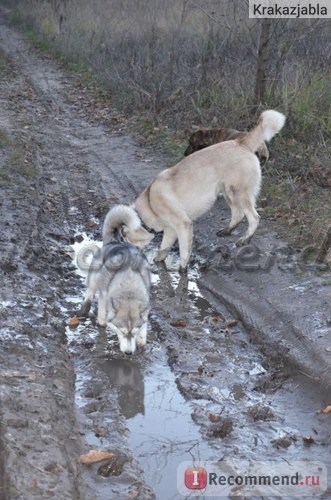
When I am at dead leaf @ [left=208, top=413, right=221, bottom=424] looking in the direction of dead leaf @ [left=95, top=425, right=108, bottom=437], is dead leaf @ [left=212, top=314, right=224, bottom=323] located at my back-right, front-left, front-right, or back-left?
back-right

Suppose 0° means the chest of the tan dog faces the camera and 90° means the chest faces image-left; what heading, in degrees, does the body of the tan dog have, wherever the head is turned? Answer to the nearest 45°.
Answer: approximately 45°

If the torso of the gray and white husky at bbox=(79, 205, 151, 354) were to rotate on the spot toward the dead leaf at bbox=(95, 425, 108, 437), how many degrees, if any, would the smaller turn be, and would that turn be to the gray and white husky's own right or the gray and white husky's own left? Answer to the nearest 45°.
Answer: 0° — it already faces it

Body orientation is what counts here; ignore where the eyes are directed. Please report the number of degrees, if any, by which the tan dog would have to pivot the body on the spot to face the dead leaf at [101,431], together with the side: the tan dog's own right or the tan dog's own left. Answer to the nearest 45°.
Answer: approximately 45° to the tan dog's own left

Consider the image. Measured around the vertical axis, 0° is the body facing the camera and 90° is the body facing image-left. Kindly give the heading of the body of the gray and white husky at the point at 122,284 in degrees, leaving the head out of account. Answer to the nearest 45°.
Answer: approximately 0°

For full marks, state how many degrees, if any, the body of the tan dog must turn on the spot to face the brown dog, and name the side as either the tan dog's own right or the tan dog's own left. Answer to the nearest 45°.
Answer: approximately 135° to the tan dog's own right
